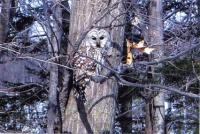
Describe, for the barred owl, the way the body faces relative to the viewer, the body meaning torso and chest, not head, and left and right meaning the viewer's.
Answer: facing the viewer and to the right of the viewer
